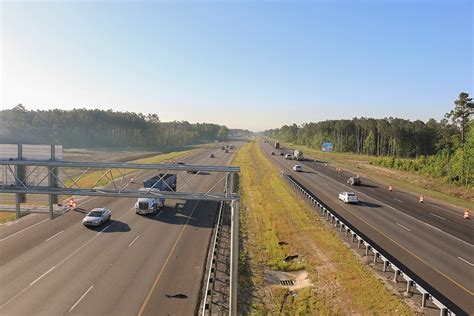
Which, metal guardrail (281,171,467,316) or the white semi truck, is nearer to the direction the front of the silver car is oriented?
the metal guardrail

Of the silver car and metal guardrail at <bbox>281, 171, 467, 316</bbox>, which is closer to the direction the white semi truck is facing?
the silver car

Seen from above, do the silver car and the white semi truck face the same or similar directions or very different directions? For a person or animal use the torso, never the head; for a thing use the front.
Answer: same or similar directions

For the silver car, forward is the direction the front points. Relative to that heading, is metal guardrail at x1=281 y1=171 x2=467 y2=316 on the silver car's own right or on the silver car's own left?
on the silver car's own left

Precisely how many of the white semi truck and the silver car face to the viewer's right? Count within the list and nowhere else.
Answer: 0

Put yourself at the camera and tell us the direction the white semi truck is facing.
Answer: facing the viewer and to the left of the viewer

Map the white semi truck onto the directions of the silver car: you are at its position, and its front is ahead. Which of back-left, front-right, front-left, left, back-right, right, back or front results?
back

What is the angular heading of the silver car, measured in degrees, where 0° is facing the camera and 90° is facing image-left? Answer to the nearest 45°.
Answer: approximately 45°

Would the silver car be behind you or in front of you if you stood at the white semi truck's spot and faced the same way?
in front
